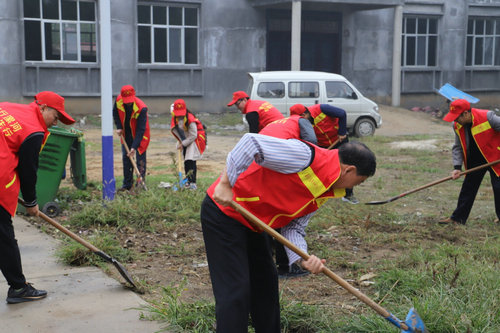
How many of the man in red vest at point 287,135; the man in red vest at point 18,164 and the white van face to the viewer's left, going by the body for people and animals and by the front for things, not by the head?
0

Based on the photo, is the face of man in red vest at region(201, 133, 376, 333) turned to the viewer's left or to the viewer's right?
to the viewer's right

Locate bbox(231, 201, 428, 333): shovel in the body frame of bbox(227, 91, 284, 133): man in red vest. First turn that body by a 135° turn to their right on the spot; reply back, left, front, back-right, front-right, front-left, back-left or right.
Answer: back-right

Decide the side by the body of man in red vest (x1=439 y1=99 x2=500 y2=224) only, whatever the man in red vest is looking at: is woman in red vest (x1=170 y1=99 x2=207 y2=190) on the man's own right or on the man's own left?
on the man's own right

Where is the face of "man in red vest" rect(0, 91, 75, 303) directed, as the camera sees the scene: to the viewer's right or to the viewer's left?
to the viewer's right

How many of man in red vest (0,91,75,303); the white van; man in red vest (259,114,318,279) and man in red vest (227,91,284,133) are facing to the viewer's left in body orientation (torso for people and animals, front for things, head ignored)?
1

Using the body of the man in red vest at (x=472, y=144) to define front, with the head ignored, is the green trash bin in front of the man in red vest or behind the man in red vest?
in front

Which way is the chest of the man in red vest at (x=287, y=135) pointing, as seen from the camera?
to the viewer's right

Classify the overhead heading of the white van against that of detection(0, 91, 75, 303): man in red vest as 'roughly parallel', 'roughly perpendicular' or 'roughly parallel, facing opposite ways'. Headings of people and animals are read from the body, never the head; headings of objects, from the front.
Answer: roughly parallel

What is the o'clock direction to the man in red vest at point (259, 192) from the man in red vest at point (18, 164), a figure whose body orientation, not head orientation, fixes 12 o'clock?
the man in red vest at point (259, 192) is roughly at 2 o'clock from the man in red vest at point (18, 164).

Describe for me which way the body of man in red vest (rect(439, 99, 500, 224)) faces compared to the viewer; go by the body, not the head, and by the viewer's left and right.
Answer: facing the viewer and to the left of the viewer

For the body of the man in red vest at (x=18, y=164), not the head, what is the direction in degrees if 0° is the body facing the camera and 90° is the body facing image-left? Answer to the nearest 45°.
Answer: approximately 270°

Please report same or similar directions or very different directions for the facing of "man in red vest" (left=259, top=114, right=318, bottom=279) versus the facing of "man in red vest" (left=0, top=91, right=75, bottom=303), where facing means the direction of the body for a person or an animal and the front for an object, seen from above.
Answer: same or similar directions

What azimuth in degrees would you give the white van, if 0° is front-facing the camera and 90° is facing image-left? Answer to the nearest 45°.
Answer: approximately 270°

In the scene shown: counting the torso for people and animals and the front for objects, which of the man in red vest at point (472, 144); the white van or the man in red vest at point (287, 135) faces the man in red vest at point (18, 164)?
the man in red vest at point (472, 144)
